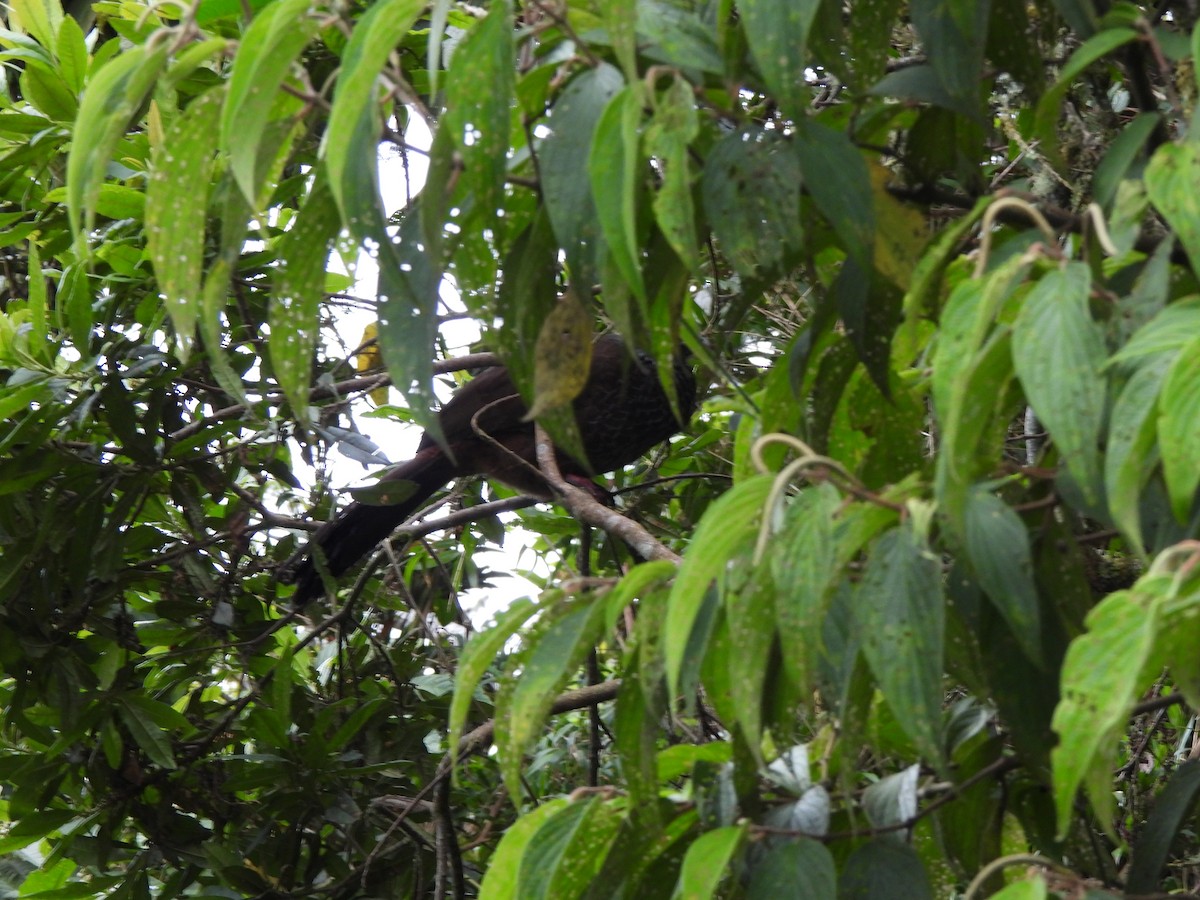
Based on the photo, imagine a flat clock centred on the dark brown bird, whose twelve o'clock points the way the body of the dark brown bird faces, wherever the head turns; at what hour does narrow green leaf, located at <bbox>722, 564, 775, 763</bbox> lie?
The narrow green leaf is roughly at 3 o'clock from the dark brown bird.

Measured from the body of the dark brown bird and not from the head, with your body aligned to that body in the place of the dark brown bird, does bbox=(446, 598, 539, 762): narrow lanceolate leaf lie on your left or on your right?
on your right

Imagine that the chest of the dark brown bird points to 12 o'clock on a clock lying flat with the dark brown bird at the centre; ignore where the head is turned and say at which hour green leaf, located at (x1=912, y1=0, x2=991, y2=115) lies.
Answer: The green leaf is roughly at 3 o'clock from the dark brown bird.

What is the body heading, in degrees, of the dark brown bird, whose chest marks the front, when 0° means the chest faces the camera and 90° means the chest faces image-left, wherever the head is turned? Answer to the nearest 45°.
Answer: approximately 270°

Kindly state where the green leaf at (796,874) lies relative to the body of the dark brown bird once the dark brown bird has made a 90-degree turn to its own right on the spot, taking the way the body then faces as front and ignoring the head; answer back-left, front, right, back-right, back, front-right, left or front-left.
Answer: front

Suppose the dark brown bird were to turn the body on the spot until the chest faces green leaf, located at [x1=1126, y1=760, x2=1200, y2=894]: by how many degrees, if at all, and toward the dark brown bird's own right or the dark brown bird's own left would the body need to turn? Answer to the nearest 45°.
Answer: approximately 90° to the dark brown bird's own right

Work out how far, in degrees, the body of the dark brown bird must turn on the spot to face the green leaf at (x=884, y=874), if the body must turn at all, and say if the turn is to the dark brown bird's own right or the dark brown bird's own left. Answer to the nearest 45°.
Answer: approximately 90° to the dark brown bird's own right

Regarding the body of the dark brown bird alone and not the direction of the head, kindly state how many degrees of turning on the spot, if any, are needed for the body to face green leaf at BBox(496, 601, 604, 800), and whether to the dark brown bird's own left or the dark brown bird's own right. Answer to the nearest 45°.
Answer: approximately 90° to the dark brown bird's own right

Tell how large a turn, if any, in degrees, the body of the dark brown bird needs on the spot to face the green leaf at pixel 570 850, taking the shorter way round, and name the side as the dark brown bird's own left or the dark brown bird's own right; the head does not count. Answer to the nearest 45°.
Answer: approximately 90° to the dark brown bird's own right
